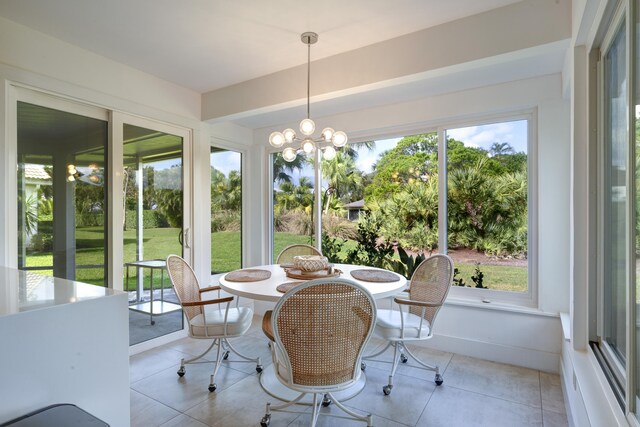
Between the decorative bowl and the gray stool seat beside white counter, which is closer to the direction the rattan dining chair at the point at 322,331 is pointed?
the decorative bowl

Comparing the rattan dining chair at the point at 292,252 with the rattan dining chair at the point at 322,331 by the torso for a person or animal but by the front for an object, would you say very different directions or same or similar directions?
very different directions

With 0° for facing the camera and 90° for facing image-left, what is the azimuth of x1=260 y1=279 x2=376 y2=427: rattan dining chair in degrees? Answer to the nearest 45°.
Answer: approximately 180°

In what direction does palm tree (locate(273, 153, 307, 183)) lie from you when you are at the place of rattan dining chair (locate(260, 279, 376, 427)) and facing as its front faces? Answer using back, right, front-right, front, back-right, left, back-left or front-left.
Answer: front

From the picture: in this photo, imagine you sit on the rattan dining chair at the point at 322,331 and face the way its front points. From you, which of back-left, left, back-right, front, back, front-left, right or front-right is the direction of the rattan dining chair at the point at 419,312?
front-right

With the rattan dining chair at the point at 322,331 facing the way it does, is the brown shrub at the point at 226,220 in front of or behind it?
in front

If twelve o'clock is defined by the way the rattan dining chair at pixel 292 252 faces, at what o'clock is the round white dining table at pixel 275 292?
The round white dining table is roughly at 12 o'clock from the rattan dining chair.

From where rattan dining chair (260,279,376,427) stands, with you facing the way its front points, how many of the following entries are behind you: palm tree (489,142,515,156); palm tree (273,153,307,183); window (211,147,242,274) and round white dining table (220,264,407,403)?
0

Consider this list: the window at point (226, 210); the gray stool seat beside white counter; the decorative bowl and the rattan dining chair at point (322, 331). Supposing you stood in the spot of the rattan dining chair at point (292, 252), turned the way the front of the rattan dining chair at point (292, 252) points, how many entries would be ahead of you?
3

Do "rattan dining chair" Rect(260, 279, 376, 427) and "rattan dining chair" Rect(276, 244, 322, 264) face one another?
yes

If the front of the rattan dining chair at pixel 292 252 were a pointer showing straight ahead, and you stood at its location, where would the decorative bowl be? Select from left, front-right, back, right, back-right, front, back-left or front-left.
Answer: front

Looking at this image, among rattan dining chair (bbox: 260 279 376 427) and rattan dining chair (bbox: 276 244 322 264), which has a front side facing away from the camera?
rattan dining chair (bbox: 260 279 376 427)

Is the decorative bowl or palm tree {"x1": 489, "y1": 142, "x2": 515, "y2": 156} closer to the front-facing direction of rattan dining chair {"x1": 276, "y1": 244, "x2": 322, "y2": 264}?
the decorative bowl

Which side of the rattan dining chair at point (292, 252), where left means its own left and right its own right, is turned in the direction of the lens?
front

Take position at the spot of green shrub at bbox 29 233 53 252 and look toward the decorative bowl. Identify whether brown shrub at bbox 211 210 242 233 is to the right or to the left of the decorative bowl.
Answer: left

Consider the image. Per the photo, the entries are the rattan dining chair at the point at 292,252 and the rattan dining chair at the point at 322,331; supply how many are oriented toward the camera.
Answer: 1

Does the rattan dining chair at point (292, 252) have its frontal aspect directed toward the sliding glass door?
no

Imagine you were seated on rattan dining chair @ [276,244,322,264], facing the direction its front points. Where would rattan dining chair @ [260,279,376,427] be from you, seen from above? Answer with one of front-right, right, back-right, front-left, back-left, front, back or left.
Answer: front

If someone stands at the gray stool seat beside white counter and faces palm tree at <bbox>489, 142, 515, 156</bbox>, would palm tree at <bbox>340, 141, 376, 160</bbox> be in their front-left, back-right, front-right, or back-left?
front-left

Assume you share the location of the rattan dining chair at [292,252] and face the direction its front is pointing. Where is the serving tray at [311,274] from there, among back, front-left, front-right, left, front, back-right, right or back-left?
front
